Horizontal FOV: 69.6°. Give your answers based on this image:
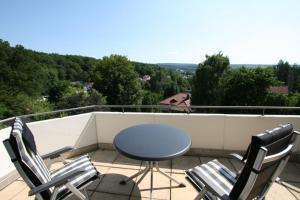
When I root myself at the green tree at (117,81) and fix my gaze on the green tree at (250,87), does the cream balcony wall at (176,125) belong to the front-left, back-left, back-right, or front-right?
front-right

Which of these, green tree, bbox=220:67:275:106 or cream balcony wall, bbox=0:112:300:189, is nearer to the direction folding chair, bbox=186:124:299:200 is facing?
the cream balcony wall

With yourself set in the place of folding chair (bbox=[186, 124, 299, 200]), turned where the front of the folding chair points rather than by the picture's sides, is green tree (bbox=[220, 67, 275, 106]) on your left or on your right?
on your right

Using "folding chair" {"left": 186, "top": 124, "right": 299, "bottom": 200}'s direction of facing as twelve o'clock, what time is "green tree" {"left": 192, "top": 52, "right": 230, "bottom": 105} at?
The green tree is roughly at 1 o'clock from the folding chair.

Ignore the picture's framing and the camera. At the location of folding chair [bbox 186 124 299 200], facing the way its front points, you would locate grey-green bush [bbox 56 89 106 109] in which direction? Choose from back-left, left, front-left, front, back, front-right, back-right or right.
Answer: front

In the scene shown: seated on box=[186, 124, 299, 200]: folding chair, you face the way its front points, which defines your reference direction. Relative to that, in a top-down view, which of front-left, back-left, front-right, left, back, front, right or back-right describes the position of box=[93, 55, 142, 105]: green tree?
front

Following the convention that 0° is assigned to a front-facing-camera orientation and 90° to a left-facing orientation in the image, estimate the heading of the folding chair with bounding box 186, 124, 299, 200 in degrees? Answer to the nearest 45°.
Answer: approximately 135°

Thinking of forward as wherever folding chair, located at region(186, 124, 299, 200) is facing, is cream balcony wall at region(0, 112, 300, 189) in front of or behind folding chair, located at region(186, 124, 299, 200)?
in front

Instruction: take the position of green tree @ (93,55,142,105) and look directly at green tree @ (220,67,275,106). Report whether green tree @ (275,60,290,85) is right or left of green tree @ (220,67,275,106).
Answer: left
